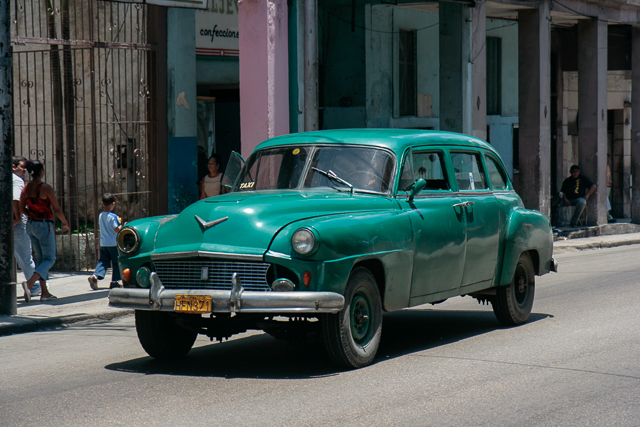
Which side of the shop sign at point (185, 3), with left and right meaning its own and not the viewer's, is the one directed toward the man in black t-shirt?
left

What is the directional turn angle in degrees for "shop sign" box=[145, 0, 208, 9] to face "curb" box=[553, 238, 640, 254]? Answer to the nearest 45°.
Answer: approximately 90° to its left

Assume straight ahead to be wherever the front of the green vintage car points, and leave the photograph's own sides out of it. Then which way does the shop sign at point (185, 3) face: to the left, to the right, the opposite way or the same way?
to the left

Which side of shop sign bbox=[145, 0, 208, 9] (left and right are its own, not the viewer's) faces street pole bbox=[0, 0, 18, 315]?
right

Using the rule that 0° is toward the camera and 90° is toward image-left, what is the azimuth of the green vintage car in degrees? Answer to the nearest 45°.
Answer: approximately 45°

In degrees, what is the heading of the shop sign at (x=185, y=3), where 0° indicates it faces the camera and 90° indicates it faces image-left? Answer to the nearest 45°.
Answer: approximately 315°

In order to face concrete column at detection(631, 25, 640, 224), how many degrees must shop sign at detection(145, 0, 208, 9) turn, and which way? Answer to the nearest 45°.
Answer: approximately 90° to its left

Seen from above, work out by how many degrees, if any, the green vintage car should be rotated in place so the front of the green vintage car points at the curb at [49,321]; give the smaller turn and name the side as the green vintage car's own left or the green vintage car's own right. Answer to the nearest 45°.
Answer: approximately 90° to the green vintage car's own right
